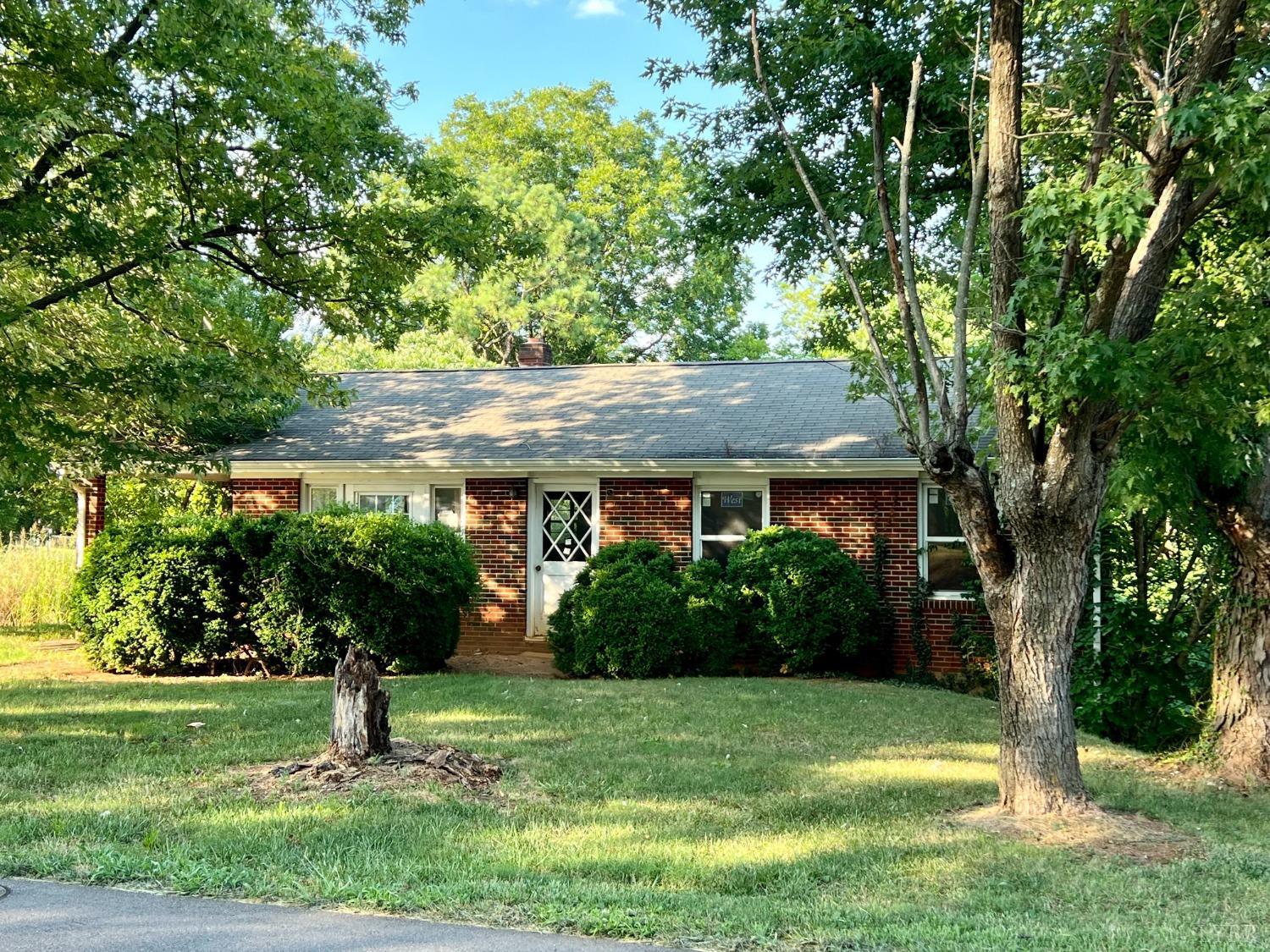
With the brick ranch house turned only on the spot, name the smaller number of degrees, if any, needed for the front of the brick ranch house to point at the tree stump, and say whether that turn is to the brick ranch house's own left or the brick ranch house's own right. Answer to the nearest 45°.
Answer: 0° — it already faces it

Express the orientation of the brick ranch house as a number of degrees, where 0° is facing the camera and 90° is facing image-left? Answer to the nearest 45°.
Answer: approximately 0°

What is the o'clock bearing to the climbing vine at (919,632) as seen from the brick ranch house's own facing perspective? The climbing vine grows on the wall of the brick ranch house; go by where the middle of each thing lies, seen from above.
The climbing vine is roughly at 10 o'clock from the brick ranch house.

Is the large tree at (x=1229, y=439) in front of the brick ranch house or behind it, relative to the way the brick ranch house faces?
in front

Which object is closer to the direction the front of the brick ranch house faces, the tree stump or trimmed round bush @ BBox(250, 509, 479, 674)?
the tree stump

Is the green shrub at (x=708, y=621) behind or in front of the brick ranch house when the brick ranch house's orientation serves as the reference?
in front
